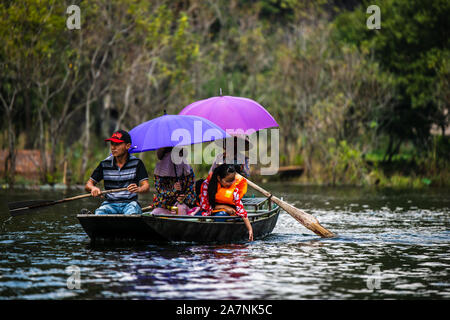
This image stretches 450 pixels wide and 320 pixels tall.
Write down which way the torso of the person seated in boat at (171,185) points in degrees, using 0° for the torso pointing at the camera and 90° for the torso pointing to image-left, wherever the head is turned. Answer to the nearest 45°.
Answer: approximately 0°

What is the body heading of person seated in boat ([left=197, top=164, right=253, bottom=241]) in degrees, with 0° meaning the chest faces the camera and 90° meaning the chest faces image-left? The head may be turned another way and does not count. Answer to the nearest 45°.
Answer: approximately 315°

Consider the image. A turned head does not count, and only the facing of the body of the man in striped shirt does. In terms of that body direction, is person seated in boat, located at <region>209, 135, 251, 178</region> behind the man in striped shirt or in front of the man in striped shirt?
behind

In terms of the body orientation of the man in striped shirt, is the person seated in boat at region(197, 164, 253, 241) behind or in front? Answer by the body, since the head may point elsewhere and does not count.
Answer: behind
